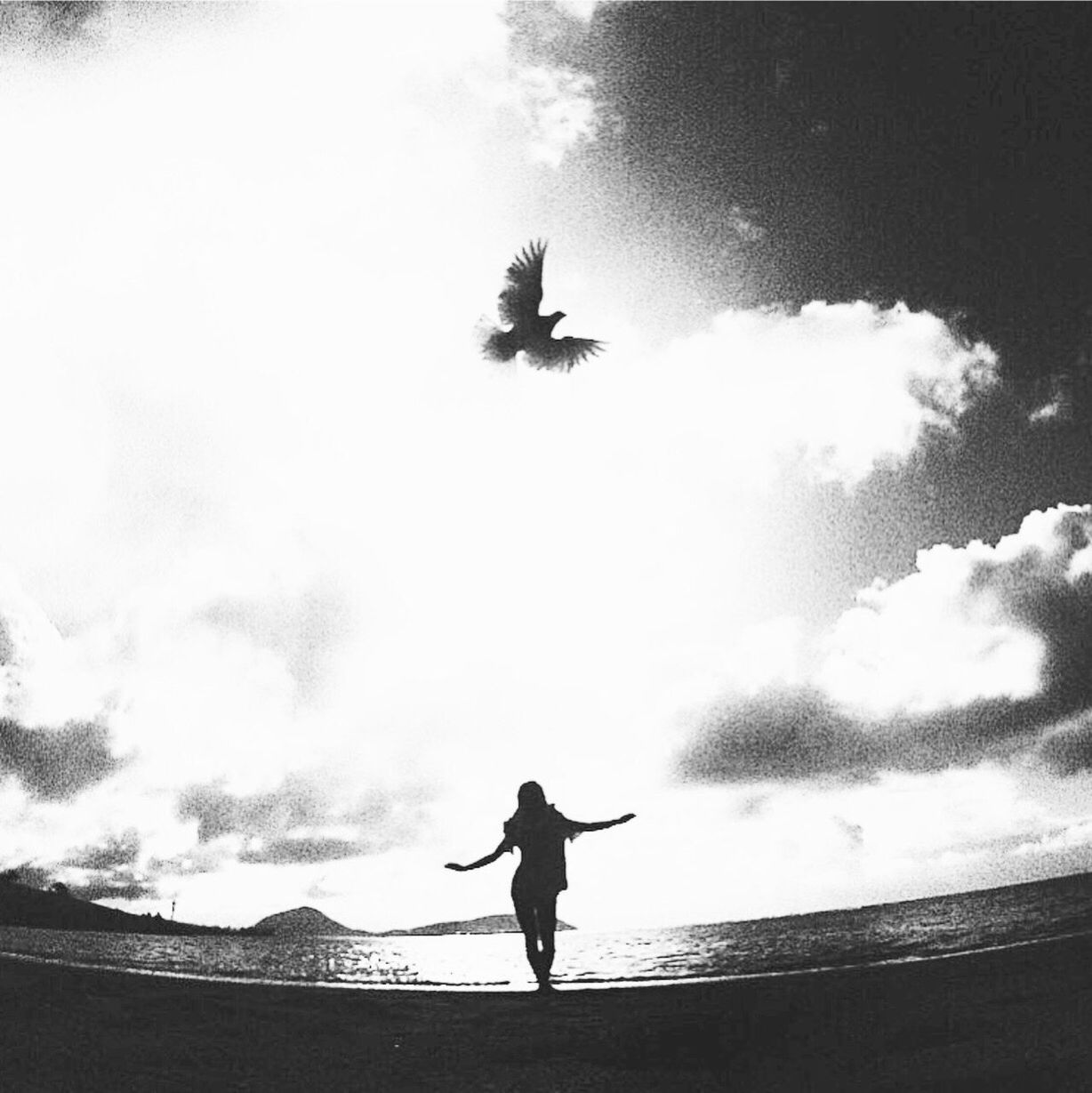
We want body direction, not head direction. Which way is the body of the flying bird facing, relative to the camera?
to the viewer's right
